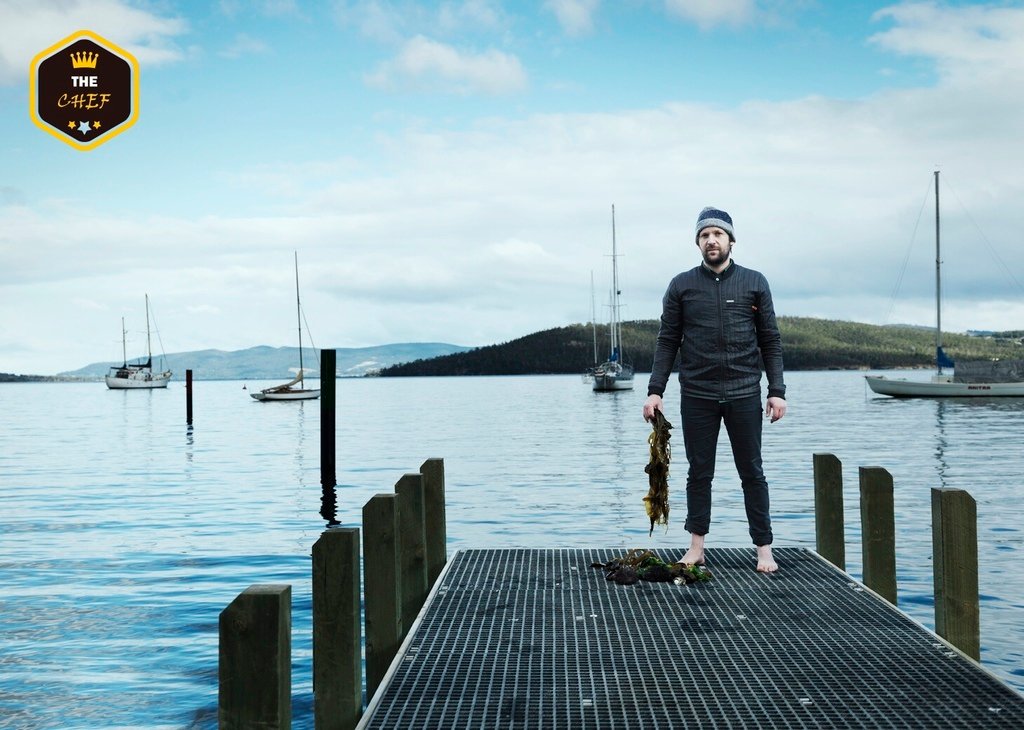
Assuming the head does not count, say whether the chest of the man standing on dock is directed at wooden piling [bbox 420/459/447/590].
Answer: no

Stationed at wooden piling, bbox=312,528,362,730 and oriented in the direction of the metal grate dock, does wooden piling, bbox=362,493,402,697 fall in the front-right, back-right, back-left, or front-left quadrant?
front-left

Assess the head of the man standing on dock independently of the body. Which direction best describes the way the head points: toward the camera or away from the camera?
toward the camera

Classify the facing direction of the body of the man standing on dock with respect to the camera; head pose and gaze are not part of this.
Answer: toward the camera

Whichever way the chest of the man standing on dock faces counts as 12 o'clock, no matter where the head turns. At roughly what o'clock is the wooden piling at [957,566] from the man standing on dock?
The wooden piling is roughly at 10 o'clock from the man standing on dock.

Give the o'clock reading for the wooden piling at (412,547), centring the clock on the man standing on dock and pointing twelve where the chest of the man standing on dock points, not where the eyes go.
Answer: The wooden piling is roughly at 3 o'clock from the man standing on dock.

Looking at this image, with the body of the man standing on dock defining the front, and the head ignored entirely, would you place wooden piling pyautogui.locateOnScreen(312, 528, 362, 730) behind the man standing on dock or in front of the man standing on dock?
in front

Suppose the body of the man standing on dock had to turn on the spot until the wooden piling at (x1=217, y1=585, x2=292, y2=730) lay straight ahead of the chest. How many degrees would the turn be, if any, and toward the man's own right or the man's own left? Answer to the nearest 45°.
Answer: approximately 45° to the man's own right

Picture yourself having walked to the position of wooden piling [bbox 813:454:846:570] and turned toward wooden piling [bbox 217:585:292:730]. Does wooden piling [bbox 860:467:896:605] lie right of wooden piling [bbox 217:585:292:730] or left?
left

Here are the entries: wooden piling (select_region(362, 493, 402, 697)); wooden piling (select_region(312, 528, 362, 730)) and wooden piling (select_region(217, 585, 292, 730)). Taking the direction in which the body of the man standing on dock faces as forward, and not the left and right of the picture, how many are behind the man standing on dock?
0

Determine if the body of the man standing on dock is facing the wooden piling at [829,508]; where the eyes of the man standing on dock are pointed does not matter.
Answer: no

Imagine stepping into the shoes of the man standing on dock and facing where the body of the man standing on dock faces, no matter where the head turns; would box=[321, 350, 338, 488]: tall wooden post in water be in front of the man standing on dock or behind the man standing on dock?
behind
